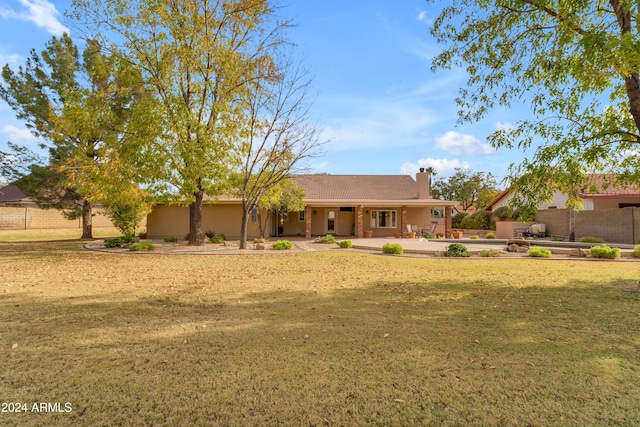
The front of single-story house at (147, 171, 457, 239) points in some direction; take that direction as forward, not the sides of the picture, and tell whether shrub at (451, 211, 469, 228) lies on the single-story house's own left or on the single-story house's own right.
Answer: on the single-story house's own left

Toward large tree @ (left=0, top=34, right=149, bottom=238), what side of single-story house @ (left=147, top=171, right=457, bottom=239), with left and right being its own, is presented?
right

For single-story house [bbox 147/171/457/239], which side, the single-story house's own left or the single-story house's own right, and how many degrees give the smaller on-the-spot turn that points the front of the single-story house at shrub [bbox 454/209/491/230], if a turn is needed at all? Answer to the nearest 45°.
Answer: approximately 135° to the single-story house's own left

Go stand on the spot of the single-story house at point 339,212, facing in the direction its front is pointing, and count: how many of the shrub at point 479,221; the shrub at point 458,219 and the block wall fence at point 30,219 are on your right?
1

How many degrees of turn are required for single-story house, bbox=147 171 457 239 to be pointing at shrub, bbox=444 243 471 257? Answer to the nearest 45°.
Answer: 0° — it already faces it

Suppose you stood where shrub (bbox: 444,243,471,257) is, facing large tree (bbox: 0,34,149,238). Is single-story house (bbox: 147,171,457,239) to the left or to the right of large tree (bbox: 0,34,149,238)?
right

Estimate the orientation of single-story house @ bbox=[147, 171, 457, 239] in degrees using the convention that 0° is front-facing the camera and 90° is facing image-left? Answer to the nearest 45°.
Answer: approximately 0°

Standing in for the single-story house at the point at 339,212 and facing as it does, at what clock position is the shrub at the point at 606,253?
The shrub is roughly at 11 o'clock from the single-story house.

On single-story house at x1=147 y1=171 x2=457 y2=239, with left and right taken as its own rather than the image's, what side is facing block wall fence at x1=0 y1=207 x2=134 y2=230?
right

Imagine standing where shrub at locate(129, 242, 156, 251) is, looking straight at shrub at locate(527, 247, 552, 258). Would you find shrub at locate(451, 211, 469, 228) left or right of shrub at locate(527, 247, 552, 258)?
left
